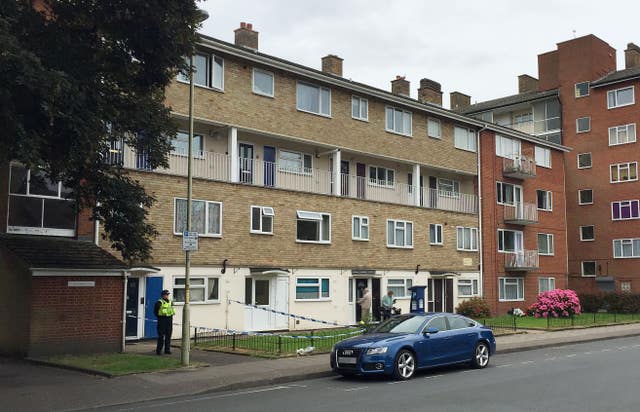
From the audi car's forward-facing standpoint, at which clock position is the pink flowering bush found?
The pink flowering bush is roughly at 5 o'clock from the audi car.

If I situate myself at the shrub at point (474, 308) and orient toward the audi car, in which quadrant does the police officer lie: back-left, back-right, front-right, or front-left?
front-right

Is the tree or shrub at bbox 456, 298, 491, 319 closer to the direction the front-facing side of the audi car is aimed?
the tree

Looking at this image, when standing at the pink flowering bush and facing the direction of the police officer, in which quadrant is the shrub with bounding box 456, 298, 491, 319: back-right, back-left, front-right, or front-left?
front-right

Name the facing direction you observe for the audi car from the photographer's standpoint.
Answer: facing the viewer and to the left of the viewer

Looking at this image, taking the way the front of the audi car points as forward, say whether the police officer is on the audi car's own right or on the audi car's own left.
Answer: on the audi car's own right

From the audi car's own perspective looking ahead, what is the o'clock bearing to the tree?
The tree is roughly at 1 o'clock from the audi car.

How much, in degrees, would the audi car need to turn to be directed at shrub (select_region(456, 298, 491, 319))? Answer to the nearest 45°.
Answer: approximately 135° to its right

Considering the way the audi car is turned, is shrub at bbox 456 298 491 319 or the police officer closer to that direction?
the police officer
